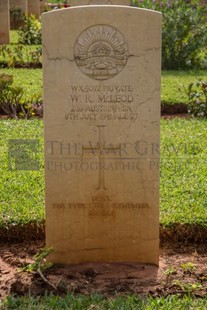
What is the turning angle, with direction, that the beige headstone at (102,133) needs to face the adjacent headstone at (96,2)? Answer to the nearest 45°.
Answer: approximately 180°

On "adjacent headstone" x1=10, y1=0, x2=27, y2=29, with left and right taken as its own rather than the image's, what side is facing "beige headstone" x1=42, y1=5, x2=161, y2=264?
front

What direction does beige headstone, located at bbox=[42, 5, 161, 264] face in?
toward the camera

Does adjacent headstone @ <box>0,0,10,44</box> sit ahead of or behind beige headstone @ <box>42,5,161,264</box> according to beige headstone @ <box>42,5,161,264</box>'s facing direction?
behind

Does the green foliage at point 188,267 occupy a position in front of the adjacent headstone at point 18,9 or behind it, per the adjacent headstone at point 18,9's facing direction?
in front

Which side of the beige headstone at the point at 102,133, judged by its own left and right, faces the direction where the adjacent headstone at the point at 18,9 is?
back

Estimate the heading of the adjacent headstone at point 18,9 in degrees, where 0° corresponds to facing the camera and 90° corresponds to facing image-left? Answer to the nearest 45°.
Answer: approximately 0°

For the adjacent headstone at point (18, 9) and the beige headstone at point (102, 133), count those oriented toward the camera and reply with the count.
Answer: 2
